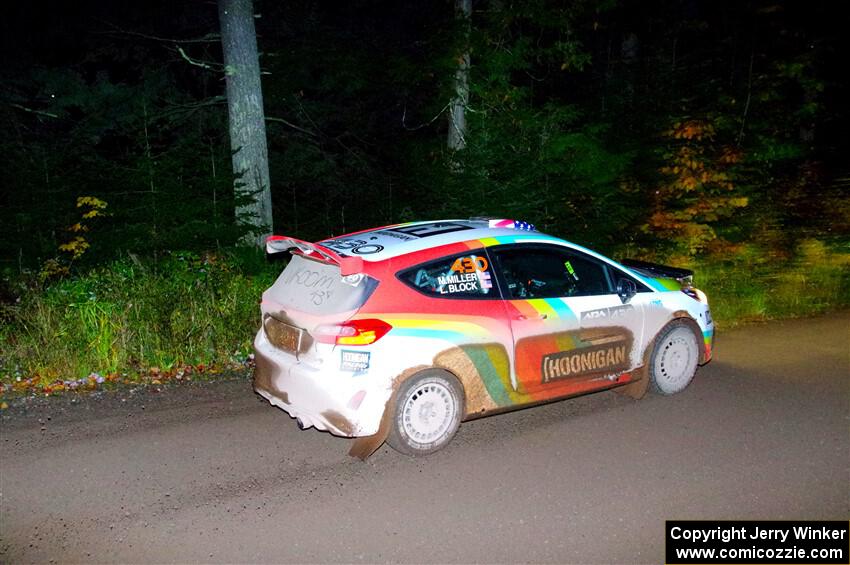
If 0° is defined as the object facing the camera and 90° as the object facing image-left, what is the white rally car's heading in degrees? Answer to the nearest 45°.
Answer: approximately 225°

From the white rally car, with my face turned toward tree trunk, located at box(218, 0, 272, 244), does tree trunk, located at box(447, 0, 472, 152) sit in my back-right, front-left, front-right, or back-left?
front-right

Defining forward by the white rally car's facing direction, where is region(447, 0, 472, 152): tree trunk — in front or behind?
in front

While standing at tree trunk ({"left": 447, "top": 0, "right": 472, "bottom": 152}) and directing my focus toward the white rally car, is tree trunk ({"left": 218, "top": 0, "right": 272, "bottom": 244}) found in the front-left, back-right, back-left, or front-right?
front-right

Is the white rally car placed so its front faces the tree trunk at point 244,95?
no
